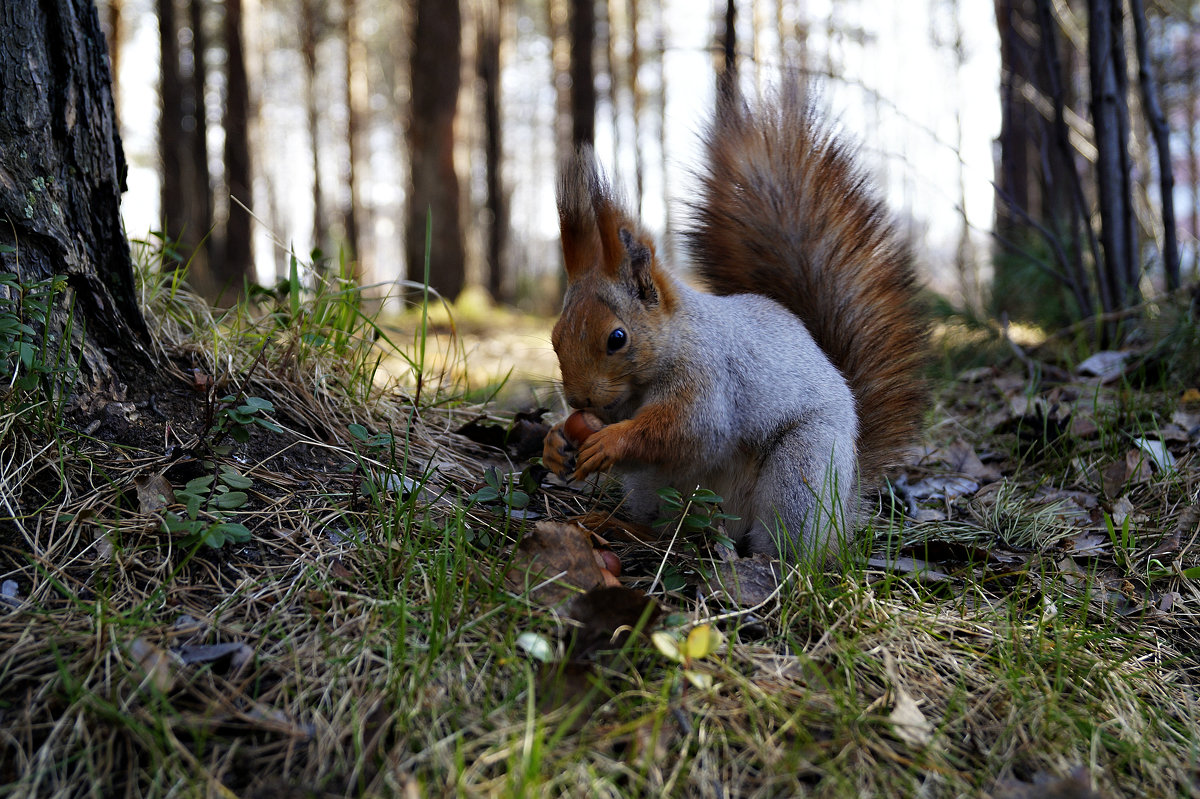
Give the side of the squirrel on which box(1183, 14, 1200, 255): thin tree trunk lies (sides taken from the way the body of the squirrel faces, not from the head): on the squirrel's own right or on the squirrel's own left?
on the squirrel's own right

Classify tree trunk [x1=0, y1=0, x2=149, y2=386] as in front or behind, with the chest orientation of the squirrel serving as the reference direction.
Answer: in front

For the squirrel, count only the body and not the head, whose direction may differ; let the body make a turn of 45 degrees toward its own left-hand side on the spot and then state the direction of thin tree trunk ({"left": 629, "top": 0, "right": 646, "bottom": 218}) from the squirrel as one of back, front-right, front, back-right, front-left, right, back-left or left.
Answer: back-right

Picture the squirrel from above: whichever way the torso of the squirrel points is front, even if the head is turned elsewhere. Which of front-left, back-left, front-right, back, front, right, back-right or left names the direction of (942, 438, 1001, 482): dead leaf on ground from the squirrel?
back-right

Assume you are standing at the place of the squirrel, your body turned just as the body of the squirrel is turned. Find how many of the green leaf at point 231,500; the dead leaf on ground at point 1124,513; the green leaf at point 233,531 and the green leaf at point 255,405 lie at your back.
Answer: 1

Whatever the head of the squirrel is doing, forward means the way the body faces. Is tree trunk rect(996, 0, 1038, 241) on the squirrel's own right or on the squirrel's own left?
on the squirrel's own right

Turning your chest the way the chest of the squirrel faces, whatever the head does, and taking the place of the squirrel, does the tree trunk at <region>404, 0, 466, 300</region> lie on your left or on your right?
on your right

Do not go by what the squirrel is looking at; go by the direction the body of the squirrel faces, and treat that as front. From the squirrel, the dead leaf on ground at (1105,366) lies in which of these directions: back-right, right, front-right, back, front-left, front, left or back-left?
back-right

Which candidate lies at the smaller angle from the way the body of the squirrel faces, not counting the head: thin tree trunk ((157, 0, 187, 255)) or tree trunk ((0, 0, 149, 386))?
the tree trunk

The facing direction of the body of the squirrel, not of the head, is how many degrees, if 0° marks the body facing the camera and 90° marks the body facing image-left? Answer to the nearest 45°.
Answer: approximately 90°

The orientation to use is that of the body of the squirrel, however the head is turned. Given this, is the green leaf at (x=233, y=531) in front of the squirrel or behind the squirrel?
in front
